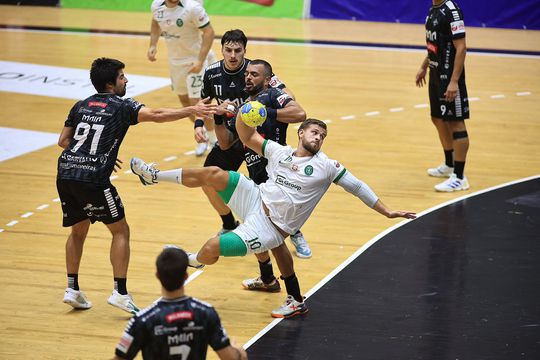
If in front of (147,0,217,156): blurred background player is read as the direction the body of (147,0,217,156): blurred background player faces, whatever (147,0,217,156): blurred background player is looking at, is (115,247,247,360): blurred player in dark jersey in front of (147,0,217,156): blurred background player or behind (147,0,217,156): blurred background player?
in front

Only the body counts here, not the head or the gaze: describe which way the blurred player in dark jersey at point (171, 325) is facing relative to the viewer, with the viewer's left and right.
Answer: facing away from the viewer

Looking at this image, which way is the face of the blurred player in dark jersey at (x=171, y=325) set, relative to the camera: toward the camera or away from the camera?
away from the camera

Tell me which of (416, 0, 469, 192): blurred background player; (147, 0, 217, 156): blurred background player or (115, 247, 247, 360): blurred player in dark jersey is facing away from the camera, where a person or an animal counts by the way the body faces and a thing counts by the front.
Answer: (115, 247, 247, 360): blurred player in dark jersey

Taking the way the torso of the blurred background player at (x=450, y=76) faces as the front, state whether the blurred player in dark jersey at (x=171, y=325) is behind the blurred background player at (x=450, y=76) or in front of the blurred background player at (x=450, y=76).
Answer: in front

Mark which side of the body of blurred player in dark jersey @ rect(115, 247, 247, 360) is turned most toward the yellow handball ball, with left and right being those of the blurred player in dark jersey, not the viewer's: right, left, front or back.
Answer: front

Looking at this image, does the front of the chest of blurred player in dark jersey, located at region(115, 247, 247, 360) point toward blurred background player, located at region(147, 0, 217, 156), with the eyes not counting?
yes

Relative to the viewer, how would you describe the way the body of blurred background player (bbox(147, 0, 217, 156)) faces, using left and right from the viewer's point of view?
facing the viewer and to the left of the viewer

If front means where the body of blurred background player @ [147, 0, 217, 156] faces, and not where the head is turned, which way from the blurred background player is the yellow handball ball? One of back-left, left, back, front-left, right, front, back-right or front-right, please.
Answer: front-left

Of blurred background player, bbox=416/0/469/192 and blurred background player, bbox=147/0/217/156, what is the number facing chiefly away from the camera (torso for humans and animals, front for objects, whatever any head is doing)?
0
